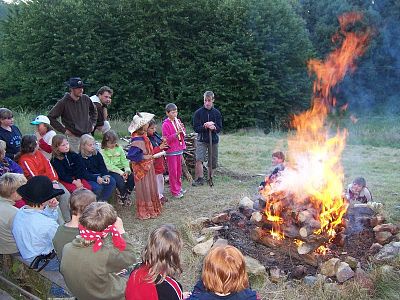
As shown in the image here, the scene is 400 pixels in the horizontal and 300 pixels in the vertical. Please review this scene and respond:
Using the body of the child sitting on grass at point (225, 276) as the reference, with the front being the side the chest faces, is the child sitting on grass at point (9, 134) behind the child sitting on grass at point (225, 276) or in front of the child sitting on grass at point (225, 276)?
in front

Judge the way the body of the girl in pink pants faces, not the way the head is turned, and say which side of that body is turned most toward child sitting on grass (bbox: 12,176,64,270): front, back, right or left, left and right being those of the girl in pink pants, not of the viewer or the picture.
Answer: right

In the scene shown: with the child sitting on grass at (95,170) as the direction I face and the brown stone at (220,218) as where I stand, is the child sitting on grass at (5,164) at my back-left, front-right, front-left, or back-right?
front-left

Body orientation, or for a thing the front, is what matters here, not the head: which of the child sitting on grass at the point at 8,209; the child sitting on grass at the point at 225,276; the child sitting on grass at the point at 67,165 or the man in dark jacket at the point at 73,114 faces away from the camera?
the child sitting on grass at the point at 225,276

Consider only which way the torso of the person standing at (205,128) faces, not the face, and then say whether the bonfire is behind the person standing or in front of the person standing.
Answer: in front

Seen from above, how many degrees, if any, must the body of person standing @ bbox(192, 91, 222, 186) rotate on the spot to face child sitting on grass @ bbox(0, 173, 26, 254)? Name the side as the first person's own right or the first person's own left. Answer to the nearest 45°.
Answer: approximately 45° to the first person's own right

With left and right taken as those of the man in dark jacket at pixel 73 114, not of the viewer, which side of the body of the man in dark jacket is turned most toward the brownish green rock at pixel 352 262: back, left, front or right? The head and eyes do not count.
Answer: front

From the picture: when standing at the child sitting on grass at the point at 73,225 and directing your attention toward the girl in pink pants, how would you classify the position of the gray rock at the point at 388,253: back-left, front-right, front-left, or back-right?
front-right

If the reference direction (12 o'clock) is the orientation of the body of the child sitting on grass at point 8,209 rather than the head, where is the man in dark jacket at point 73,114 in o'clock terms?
The man in dark jacket is roughly at 10 o'clock from the child sitting on grass.

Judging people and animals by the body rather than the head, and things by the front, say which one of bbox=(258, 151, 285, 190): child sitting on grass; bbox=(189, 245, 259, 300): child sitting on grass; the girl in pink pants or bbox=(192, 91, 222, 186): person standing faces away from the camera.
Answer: bbox=(189, 245, 259, 300): child sitting on grass

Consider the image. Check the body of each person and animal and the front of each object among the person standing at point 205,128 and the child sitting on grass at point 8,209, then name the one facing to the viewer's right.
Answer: the child sitting on grass

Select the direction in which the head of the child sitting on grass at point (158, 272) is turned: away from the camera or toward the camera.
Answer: away from the camera

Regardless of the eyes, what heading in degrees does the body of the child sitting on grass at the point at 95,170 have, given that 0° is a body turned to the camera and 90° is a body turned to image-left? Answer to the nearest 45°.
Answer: approximately 315°

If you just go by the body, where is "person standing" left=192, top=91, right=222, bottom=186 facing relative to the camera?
toward the camera
